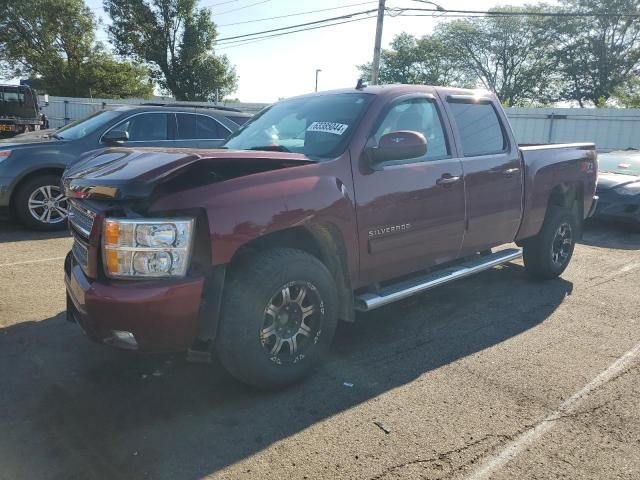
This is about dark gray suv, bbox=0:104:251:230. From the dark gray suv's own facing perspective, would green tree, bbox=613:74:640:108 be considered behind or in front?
behind

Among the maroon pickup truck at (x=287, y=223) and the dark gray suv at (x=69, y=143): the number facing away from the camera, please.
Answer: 0

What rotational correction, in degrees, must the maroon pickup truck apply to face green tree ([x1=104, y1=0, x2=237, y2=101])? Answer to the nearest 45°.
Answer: approximately 135° to its right

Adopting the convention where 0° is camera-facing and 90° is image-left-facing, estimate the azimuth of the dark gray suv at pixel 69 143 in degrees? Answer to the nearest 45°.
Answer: approximately 90°

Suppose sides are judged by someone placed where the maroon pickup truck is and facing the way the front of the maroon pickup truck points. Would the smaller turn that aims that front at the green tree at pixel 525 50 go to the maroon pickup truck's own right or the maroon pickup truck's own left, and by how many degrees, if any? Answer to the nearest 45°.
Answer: approximately 135° to the maroon pickup truck's own right

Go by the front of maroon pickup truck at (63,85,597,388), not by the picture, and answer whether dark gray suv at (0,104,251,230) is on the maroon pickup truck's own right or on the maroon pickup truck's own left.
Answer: on the maroon pickup truck's own right

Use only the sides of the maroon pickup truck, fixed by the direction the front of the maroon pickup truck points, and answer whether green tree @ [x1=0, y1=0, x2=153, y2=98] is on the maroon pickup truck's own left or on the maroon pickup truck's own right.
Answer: on the maroon pickup truck's own right

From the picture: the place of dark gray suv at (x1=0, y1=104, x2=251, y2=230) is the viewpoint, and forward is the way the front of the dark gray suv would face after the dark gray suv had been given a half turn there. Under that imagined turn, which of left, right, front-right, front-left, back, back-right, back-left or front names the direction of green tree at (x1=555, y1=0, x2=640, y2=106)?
front-left

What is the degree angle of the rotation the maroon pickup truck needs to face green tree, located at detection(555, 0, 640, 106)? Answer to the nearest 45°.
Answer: approximately 180°
